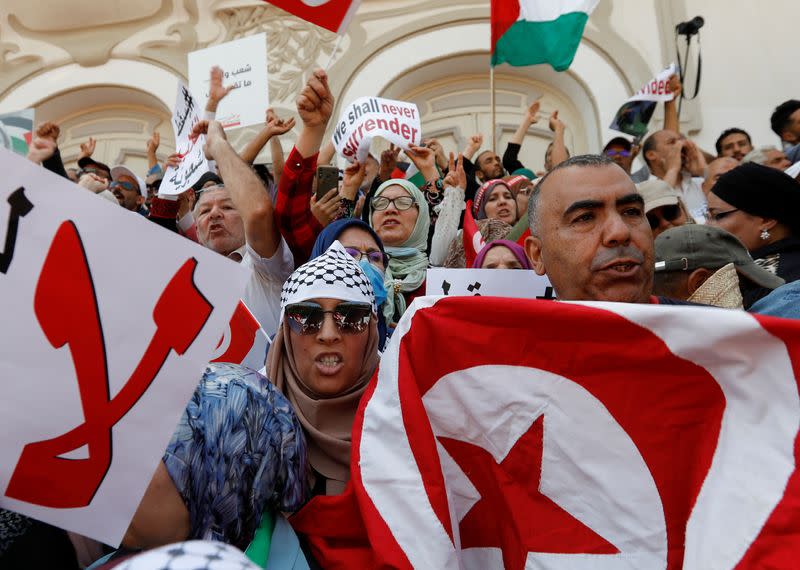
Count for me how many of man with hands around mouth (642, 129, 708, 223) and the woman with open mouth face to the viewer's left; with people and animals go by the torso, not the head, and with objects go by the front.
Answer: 0

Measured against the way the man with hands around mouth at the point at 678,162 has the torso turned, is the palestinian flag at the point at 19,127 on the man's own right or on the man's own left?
on the man's own right

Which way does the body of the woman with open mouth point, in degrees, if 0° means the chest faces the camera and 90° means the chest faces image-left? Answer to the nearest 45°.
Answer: approximately 0°

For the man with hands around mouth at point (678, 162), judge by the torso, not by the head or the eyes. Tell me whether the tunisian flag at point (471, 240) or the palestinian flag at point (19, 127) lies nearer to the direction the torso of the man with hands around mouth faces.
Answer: the tunisian flag

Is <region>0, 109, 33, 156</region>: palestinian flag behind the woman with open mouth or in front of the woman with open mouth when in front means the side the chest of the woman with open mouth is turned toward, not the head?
behind

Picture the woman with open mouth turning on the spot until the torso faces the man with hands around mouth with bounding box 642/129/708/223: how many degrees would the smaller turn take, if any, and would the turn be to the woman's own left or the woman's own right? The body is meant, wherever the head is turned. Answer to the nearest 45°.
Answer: approximately 135° to the woman's own left

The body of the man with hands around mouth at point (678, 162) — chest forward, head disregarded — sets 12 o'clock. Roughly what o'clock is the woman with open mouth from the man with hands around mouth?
The woman with open mouth is roughly at 2 o'clock from the man with hands around mouth.

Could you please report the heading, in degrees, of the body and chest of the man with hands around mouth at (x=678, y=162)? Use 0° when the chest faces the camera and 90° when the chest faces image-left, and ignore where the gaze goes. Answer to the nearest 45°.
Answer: approximately 315°

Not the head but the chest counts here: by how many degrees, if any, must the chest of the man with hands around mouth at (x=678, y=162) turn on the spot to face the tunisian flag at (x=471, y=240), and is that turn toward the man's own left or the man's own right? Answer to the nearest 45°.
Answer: approximately 90° to the man's own right
